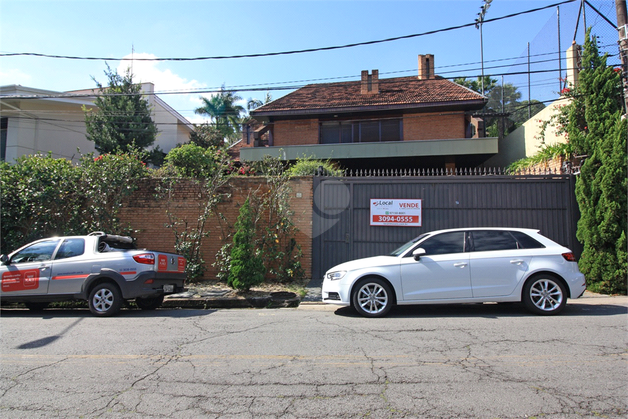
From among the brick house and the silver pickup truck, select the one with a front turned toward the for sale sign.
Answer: the brick house

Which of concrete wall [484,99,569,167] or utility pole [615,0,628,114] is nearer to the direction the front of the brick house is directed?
the utility pole

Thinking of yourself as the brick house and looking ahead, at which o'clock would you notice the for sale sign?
The for sale sign is roughly at 12 o'clock from the brick house.

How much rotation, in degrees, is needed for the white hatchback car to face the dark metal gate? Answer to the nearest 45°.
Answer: approximately 90° to its right

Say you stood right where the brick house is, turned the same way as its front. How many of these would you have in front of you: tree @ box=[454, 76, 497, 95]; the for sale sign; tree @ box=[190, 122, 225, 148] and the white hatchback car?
2

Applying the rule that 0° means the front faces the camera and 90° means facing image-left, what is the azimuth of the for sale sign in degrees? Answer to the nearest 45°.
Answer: approximately 0°

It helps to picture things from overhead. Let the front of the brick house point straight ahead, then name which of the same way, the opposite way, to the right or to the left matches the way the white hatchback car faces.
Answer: to the right

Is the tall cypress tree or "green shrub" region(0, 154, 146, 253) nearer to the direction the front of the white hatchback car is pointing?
the green shrub

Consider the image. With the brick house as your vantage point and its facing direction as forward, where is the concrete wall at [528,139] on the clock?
The concrete wall is roughly at 10 o'clock from the brick house.

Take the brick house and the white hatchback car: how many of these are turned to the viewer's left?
1

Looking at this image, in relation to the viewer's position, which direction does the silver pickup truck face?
facing away from the viewer and to the left of the viewer

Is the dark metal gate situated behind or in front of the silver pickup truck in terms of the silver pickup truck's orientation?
behind

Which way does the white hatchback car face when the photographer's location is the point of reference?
facing to the left of the viewer

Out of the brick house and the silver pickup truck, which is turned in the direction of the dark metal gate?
the brick house
